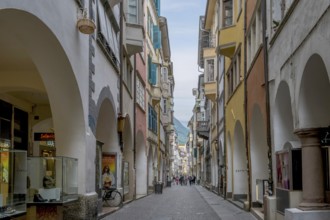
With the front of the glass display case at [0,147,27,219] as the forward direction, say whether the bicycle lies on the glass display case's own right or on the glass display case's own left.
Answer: on the glass display case's own left

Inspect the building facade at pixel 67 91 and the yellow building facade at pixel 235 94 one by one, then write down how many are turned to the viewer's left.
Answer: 1

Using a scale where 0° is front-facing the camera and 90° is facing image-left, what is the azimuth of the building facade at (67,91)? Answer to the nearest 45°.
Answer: approximately 315°

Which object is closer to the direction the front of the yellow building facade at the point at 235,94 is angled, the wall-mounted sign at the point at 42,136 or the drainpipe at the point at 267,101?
the wall-mounted sign

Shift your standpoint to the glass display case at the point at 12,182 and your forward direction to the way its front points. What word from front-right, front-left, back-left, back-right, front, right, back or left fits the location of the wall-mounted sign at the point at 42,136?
back-left

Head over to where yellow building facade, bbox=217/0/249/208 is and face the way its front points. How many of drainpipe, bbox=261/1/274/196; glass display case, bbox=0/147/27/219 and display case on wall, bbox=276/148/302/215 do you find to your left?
3

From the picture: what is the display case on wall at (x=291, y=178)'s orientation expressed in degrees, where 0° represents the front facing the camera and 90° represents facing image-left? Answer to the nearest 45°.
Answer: approximately 45°

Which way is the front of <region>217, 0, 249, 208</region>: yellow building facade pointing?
to the viewer's left

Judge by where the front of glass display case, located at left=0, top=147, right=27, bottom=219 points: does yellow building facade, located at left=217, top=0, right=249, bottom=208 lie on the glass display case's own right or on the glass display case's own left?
on the glass display case's own left

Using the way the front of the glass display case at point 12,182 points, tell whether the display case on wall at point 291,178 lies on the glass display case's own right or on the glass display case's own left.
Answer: on the glass display case's own left
